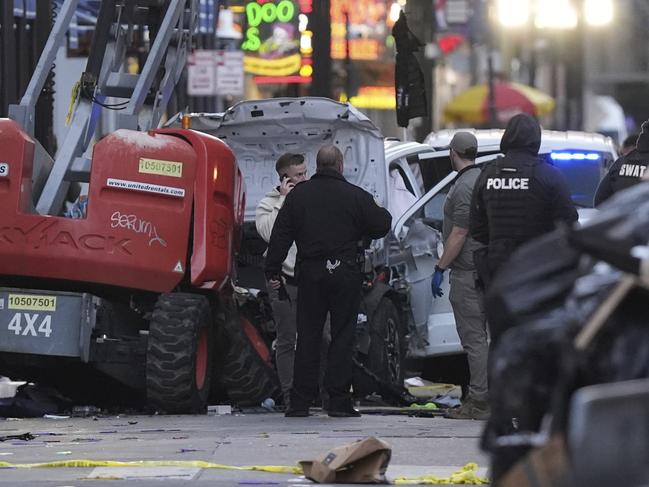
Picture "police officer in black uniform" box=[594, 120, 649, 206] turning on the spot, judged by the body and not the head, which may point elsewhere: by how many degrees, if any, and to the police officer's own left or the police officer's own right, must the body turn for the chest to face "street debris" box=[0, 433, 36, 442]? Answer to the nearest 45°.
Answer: approximately 135° to the police officer's own left

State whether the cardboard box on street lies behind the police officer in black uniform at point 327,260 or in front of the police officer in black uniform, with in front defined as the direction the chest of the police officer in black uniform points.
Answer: behind

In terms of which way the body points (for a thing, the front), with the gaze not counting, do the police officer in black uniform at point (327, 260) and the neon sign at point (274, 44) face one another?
yes

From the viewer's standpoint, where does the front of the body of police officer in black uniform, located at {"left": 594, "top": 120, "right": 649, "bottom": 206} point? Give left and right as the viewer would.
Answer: facing away from the viewer

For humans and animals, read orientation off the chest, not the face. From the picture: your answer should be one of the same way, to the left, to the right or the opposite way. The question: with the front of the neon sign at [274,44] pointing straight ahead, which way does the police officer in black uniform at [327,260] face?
the opposite way

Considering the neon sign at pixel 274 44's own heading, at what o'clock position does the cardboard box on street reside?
The cardboard box on street is roughly at 12 o'clock from the neon sign.

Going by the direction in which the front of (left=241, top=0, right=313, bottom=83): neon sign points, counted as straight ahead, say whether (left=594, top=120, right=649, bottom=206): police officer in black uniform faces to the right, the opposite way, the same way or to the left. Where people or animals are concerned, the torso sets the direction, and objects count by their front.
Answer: the opposite way

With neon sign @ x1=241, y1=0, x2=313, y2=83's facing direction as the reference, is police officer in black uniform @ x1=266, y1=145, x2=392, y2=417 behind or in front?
in front

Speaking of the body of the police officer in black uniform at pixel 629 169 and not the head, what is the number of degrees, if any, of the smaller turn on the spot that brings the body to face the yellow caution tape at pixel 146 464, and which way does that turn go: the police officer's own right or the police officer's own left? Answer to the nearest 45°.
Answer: approximately 135° to the police officer's own left

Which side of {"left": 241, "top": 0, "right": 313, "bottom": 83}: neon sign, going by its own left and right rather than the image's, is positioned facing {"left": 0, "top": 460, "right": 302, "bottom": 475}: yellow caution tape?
front

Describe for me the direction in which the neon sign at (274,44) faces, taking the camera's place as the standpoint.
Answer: facing the viewer

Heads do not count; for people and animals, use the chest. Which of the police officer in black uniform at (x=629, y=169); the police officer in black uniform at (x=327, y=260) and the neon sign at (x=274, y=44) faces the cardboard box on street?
the neon sign

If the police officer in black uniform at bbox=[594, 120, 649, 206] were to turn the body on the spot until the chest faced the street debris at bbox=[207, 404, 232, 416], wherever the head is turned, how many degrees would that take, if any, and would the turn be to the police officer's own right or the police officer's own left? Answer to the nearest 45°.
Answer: approximately 90° to the police officer's own left

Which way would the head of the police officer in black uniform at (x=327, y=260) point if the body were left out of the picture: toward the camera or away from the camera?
away from the camera

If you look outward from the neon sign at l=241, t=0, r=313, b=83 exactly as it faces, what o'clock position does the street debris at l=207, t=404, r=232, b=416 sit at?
The street debris is roughly at 12 o'clock from the neon sign.

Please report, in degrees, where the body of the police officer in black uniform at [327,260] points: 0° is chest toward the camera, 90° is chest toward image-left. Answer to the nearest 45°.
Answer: approximately 180°

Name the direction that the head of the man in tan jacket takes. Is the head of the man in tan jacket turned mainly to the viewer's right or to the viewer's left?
to the viewer's right

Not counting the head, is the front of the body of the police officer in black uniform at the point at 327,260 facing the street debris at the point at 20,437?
no

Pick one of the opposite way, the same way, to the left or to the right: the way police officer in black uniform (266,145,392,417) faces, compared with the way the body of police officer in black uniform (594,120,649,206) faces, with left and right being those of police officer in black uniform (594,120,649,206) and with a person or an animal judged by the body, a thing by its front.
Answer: the same way
